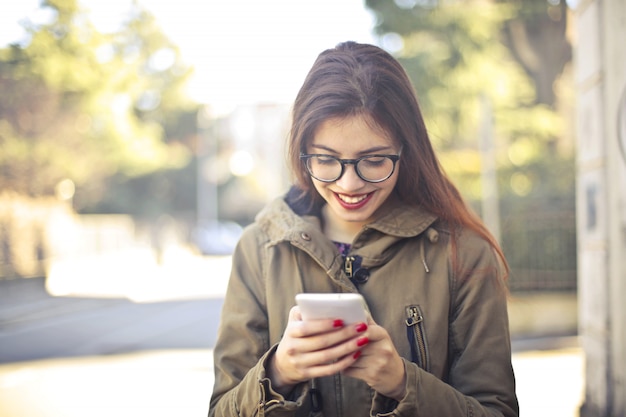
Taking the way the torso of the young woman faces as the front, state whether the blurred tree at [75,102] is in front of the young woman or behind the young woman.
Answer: behind

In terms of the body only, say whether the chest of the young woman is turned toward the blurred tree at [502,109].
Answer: no

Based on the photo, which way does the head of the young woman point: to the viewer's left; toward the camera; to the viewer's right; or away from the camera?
toward the camera

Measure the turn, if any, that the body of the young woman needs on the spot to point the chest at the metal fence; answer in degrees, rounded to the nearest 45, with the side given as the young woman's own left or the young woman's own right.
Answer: approximately 180°

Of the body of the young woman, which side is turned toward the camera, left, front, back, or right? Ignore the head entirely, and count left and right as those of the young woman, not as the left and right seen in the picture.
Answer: front

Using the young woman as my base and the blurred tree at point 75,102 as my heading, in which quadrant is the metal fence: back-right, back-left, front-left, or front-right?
front-right
